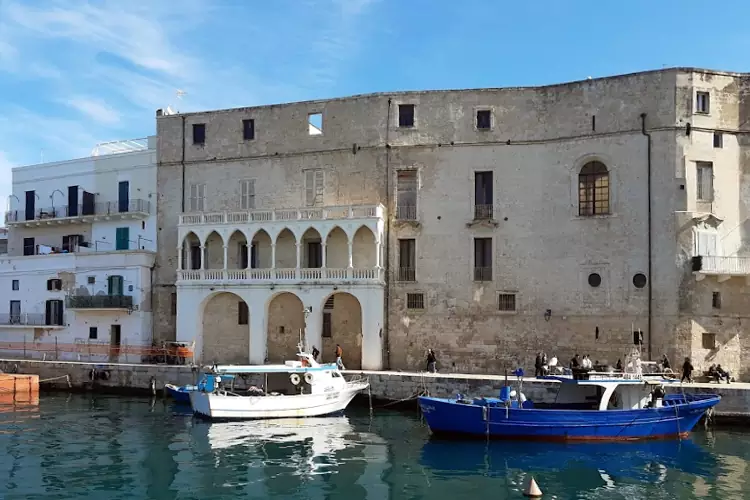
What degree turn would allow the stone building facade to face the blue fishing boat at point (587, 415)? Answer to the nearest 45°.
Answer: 0° — it already faces it

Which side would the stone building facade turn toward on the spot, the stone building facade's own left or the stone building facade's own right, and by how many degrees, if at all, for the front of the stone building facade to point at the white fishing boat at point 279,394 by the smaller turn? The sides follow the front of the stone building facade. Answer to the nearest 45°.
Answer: approximately 45° to the stone building facade's own right

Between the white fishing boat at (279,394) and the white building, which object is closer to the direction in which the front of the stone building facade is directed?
the white fishing boat

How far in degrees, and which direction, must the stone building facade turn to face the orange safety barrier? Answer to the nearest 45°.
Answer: approximately 90° to its right

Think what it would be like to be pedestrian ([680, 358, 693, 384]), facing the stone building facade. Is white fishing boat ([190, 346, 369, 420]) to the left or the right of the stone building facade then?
left

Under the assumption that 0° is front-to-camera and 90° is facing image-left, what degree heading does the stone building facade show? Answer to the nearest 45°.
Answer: approximately 0°

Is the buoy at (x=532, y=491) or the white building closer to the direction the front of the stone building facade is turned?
the buoy

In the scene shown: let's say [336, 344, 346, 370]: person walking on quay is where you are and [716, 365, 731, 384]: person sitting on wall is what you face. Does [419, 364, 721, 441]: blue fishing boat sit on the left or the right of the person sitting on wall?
right

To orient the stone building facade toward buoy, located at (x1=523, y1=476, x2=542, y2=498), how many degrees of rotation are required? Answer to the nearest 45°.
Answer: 0° — it already faces it
